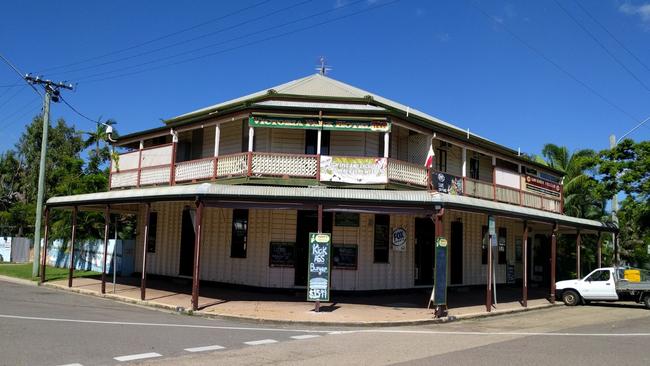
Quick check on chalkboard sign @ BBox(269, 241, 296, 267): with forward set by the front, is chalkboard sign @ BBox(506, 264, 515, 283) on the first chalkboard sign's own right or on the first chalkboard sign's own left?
on the first chalkboard sign's own left

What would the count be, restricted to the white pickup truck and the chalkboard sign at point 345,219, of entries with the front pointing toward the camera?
1

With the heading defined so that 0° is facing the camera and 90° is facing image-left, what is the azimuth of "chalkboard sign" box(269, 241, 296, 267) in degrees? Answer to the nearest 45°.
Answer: approximately 0°

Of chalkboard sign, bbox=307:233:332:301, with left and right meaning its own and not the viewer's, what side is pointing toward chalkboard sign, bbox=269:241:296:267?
back

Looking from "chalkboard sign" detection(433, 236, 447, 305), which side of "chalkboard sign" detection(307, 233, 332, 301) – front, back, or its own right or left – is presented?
left

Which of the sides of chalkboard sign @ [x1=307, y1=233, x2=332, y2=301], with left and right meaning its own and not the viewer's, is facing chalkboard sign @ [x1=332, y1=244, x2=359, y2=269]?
back

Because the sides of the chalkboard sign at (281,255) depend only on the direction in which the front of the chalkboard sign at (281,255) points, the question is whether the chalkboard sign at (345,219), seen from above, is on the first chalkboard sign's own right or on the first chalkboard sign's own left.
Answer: on the first chalkboard sign's own left

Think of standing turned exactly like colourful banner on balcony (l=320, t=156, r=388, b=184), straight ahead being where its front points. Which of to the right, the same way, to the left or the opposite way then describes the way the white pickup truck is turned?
to the right
